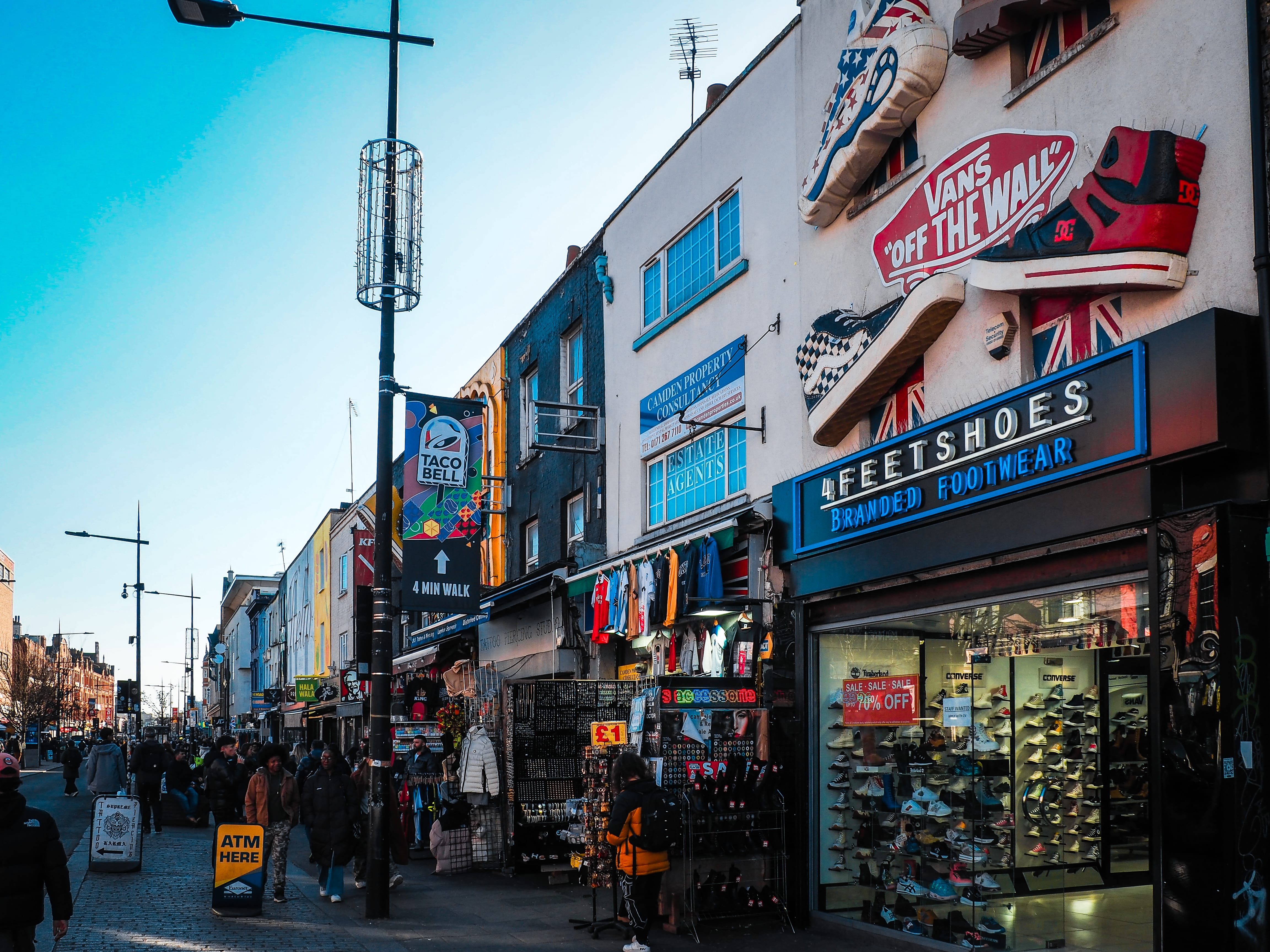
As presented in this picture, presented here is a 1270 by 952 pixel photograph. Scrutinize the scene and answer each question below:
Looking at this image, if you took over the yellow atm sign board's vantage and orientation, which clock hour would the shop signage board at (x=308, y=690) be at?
The shop signage board is roughly at 6 o'clock from the yellow atm sign board.

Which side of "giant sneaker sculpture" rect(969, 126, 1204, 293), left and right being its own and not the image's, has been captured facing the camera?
left

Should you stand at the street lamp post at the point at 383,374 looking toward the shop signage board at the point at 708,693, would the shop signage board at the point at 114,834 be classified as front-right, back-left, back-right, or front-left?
back-left

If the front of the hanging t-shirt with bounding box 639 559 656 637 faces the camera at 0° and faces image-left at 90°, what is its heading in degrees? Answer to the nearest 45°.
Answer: approximately 45°

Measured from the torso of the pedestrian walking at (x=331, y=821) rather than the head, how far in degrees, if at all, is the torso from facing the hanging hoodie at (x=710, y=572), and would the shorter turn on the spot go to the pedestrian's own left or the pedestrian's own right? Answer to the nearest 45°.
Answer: approximately 90° to the pedestrian's own left

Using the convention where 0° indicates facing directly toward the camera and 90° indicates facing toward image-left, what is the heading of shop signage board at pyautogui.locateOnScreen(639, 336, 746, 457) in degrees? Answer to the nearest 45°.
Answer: approximately 45°

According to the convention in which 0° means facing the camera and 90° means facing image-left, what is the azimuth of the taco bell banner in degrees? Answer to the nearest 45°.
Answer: approximately 0°
